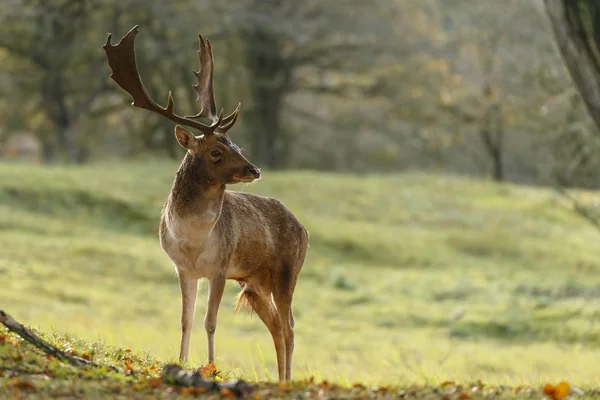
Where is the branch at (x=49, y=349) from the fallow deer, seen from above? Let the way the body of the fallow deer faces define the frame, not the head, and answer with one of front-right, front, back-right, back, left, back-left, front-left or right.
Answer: front

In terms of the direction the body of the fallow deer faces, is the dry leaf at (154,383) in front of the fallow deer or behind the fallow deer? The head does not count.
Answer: in front

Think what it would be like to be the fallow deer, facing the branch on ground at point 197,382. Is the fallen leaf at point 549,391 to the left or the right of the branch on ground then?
left

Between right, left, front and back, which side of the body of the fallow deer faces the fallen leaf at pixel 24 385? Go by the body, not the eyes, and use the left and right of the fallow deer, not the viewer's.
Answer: front

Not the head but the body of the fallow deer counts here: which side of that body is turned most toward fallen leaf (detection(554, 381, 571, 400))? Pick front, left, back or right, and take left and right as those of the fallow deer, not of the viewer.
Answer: left

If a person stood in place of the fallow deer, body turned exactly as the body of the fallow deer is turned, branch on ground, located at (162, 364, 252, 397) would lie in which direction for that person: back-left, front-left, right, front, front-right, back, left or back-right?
front-left

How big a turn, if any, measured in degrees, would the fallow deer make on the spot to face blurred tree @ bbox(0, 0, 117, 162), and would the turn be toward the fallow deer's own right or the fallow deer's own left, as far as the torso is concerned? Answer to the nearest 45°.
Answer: approximately 135° to the fallow deer's own right

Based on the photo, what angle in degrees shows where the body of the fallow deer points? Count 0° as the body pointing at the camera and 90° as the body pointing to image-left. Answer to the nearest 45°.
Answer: approximately 45°

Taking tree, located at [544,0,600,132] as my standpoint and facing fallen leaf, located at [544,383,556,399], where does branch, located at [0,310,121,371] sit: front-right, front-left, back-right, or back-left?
front-right

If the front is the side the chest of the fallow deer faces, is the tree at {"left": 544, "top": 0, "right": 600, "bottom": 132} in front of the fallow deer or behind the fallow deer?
behind

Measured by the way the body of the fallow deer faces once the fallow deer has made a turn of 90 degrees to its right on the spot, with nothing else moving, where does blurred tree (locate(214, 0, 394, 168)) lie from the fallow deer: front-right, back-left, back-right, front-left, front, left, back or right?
front-right

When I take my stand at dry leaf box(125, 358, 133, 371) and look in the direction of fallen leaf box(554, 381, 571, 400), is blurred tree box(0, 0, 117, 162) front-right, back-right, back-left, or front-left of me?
back-left
